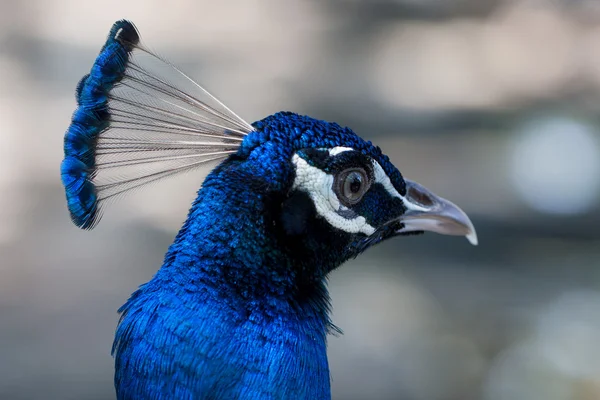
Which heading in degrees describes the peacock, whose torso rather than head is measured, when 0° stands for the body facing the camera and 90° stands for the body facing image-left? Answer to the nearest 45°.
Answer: approximately 270°
